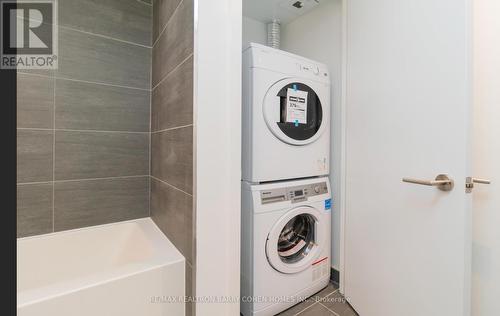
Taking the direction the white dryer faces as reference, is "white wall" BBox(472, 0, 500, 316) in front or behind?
in front

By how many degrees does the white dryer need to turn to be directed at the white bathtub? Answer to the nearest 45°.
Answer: approximately 90° to its right

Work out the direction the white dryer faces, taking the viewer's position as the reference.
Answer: facing the viewer and to the right of the viewer

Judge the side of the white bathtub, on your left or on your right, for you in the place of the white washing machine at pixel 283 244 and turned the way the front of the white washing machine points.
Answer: on your right

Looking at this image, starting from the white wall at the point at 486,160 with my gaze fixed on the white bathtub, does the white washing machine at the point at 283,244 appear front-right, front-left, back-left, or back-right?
front-right

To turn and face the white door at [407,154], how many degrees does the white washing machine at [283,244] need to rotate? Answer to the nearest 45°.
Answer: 0° — it already faces it

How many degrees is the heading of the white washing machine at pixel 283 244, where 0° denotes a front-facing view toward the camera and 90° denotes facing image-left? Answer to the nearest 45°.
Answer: approximately 315°
